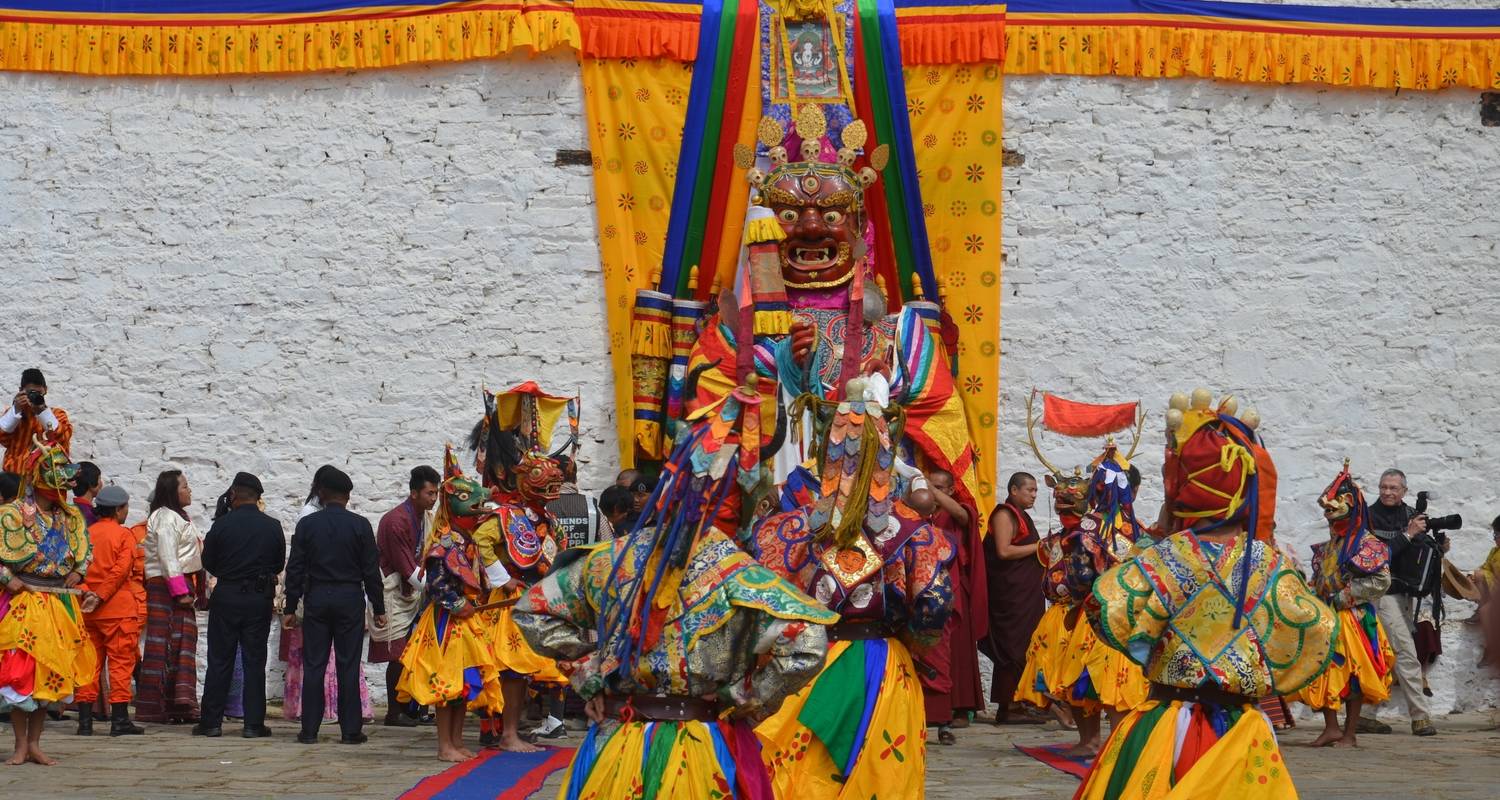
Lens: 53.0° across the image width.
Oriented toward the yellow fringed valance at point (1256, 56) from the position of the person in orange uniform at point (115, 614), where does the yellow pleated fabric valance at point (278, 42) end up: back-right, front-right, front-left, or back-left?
front-left

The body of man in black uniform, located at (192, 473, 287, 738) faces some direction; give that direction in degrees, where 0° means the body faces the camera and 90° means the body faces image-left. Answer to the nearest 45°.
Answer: approximately 180°

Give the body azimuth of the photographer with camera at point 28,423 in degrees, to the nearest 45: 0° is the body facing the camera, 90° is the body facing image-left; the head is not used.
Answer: approximately 0°

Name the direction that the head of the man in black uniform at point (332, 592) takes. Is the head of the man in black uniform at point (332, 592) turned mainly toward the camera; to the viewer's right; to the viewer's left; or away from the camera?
away from the camera

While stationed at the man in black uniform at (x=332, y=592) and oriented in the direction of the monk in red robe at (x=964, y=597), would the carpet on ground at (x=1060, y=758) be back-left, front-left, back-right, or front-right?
front-right

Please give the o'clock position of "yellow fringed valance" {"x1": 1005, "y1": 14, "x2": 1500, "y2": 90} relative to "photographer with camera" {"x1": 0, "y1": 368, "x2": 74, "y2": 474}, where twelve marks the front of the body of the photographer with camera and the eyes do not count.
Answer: The yellow fringed valance is roughly at 9 o'clock from the photographer with camera.

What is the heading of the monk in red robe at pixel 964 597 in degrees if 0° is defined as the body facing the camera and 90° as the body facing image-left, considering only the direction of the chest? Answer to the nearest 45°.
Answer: approximately 45°

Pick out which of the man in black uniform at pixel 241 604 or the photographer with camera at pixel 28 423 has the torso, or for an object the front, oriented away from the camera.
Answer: the man in black uniform

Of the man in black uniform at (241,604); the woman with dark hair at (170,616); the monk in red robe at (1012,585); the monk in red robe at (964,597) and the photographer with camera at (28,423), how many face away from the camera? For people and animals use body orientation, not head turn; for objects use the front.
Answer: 1

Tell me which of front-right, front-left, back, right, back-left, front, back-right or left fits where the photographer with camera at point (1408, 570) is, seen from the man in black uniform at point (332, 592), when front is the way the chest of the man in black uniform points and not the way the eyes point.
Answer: right

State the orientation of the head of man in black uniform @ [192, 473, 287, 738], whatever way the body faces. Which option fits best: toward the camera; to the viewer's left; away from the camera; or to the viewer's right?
away from the camera
